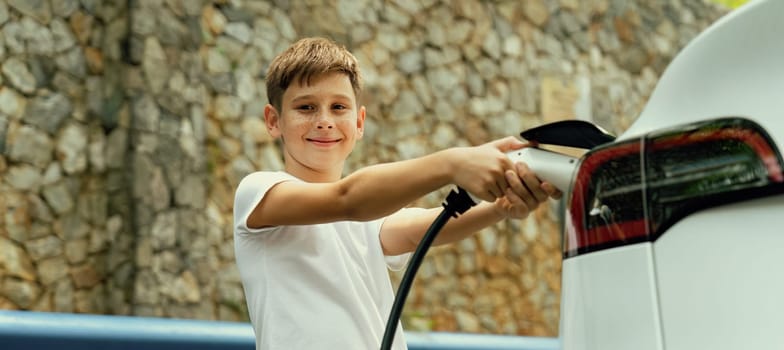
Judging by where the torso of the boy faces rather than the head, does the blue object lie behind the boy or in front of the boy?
behind

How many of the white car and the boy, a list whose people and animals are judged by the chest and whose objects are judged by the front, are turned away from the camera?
1

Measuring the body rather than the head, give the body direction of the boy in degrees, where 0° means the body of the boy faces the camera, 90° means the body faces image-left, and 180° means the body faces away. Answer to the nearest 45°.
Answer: approximately 315°

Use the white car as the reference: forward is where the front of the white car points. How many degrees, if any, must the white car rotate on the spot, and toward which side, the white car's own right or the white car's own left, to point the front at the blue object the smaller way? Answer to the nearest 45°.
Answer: approximately 45° to the white car's own left

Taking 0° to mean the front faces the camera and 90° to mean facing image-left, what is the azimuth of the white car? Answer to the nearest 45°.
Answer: approximately 180°

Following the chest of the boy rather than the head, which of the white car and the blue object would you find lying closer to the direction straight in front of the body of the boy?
the white car
